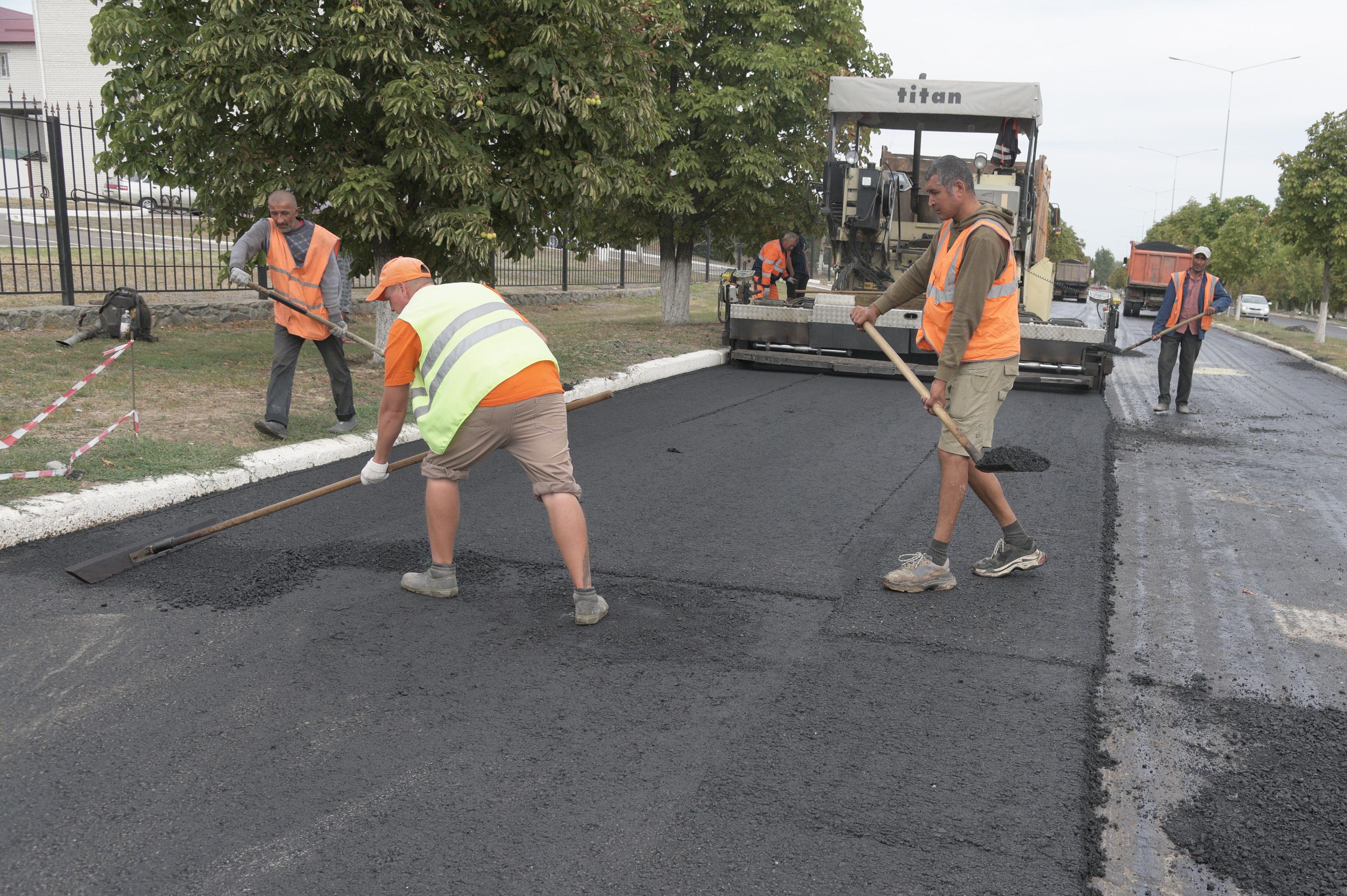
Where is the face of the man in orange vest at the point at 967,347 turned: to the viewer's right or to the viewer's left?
to the viewer's left

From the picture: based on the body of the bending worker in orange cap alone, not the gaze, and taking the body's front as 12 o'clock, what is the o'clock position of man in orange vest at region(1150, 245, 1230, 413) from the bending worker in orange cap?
The man in orange vest is roughly at 3 o'clock from the bending worker in orange cap.

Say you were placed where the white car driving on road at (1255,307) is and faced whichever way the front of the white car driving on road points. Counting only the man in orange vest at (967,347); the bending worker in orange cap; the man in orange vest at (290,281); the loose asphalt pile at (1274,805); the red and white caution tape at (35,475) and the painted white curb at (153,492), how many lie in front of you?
6

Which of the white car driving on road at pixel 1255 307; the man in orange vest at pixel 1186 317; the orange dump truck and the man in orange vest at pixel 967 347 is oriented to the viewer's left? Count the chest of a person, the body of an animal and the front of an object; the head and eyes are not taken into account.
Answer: the man in orange vest at pixel 967 347

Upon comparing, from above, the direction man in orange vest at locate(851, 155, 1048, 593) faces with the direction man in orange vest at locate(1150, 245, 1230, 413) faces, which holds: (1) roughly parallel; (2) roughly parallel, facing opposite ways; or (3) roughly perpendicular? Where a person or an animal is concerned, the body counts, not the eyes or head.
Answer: roughly perpendicular

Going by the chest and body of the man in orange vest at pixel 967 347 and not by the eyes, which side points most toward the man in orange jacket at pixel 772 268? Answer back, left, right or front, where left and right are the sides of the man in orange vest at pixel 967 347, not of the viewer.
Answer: right

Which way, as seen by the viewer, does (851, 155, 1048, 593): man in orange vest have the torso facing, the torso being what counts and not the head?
to the viewer's left

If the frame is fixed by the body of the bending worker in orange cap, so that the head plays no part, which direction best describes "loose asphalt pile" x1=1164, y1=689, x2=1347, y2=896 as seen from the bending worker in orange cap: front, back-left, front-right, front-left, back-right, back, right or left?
back

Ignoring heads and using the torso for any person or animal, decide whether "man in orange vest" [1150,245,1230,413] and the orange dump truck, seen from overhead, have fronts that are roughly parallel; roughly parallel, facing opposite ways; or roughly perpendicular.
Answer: roughly parallel, facing opposite ways

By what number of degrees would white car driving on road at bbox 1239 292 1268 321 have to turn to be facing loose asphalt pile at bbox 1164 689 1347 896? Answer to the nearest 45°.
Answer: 0° — it already faces it

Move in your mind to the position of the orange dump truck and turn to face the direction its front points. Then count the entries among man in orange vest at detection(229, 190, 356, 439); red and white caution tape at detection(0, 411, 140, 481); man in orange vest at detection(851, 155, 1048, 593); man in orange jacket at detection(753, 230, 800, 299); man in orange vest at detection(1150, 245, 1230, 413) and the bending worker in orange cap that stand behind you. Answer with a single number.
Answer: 6

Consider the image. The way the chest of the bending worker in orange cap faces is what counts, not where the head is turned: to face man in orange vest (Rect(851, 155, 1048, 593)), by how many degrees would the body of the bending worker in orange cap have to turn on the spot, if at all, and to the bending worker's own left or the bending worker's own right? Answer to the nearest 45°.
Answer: approximately 135° to the bending worker's own right

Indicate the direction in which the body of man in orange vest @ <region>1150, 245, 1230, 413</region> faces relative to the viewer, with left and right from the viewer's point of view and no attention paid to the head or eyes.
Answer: facing the viewer

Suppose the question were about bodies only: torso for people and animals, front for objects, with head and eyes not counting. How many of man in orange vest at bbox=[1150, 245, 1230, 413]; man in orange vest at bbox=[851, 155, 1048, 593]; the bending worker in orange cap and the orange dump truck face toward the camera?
1

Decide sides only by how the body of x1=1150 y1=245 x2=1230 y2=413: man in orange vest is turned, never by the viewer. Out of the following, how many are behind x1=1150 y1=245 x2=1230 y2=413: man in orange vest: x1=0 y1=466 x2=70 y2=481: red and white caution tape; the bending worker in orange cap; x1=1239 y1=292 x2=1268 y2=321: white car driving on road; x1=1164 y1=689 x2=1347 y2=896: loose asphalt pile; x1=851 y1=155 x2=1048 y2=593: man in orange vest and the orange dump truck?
2
